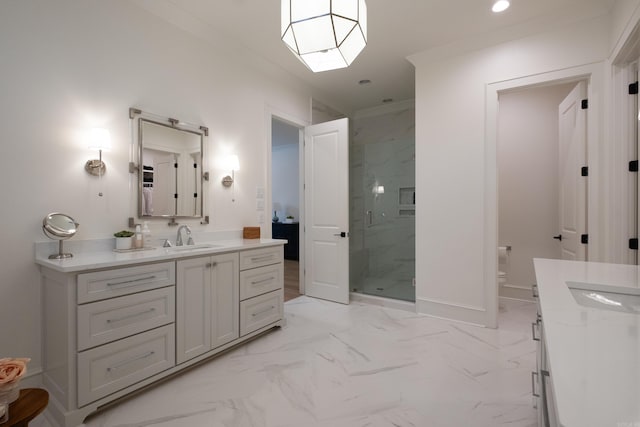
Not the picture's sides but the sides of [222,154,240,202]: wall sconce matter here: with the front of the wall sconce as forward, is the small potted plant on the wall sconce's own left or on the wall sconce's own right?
on the wall sconce's own right

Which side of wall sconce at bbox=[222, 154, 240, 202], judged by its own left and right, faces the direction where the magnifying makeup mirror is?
right

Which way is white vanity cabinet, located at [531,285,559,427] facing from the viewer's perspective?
to the viewer's left

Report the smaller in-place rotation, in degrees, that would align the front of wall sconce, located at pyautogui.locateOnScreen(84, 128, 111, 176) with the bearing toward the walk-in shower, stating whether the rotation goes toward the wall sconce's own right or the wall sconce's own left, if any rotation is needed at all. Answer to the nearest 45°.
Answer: approximately 45° to the wall sconce's own left

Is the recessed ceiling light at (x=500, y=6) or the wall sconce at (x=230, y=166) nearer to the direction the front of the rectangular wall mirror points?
the recessed ceiling light

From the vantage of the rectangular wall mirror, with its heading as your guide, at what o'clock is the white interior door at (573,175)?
The white interior door is roughly at 11 o'clock from the rectangular wall mirror.

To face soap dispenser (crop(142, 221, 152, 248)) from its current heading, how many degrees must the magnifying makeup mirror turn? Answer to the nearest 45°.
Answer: approximately 45° to its left

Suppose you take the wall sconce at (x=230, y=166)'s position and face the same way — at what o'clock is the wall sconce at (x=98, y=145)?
the wall sconce at (x=98, y=145) is roughly at 3 o'clock from the wall sconce at (x=230, y=166).
